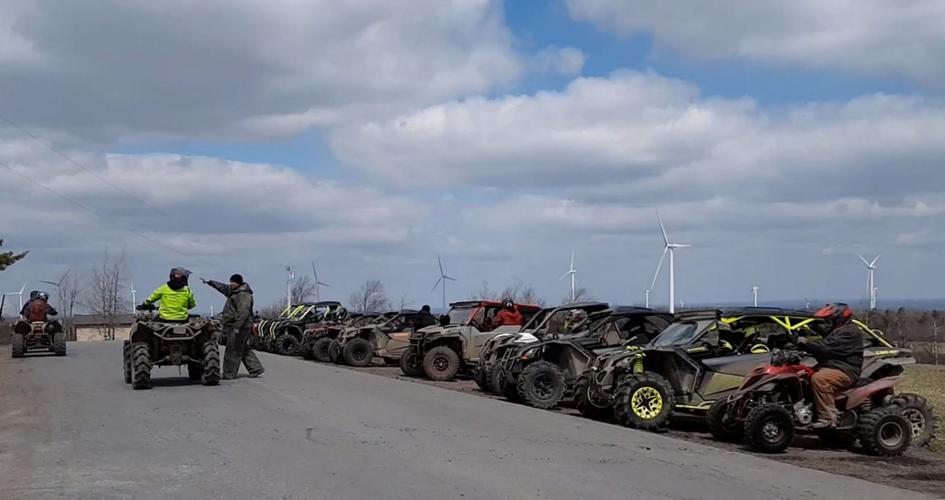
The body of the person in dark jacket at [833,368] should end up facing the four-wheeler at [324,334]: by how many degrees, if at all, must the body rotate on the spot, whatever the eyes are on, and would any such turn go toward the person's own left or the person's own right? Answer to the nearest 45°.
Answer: approximately 45° to the person's own right

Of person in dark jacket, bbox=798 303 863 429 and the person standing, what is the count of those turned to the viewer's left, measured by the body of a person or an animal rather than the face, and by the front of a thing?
2

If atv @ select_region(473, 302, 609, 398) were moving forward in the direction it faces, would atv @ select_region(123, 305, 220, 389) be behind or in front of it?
in front

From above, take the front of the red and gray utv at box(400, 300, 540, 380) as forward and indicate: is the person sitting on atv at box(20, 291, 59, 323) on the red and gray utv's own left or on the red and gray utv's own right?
on the red and gray utv's own right

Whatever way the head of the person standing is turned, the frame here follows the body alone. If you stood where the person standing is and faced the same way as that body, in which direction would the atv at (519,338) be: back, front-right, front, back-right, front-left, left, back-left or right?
back

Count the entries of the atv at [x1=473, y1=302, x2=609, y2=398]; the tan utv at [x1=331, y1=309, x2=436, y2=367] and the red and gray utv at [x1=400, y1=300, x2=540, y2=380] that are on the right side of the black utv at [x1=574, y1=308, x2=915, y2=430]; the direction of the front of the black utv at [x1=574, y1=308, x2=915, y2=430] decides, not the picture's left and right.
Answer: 3

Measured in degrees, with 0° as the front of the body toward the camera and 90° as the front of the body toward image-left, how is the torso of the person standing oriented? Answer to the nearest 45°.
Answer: approximately 90°

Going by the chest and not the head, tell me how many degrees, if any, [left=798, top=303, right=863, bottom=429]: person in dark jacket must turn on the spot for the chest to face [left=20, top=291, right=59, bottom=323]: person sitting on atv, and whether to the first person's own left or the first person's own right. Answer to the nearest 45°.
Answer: approximately 45° to the first person's own right

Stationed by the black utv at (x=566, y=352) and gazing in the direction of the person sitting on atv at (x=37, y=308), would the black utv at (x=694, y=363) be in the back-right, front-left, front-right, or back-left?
back-left

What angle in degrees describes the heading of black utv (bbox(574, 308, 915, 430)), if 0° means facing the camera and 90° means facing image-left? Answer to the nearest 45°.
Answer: approximately 45°

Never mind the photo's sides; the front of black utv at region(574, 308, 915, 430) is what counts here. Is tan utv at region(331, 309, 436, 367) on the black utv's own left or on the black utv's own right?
on the black utv's own right
